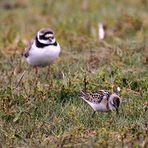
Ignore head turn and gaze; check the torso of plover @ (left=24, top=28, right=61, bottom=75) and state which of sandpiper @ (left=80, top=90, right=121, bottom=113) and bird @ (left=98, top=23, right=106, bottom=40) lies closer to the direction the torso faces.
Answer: the sandpiper

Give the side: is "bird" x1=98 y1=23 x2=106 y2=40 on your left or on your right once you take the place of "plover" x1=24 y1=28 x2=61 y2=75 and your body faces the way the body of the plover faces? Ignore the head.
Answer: on your left

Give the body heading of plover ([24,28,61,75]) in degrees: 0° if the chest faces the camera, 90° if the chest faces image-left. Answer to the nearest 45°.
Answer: approximately 315°
